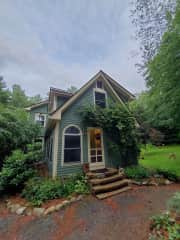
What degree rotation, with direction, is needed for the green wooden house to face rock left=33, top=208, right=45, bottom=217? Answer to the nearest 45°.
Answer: approximately 90° to its right

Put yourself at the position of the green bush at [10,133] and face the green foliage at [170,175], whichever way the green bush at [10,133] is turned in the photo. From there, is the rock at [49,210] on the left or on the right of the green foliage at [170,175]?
right

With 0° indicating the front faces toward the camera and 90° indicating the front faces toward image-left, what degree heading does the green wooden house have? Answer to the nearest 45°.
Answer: approximately 315°

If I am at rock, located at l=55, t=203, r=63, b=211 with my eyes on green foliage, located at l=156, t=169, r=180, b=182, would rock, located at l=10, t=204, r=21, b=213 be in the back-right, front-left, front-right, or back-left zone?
back-left

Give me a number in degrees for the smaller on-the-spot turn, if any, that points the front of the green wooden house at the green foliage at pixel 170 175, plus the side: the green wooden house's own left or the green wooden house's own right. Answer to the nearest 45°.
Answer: approximately 45° to the green wooden house's own left
